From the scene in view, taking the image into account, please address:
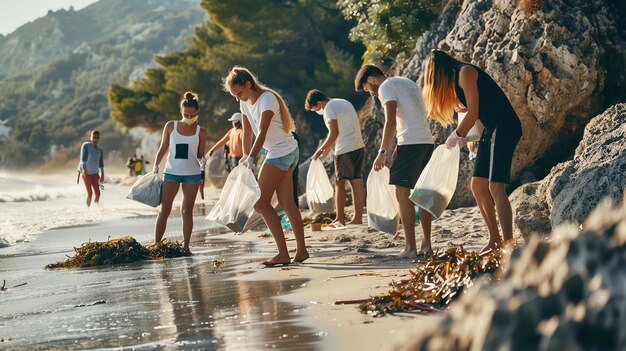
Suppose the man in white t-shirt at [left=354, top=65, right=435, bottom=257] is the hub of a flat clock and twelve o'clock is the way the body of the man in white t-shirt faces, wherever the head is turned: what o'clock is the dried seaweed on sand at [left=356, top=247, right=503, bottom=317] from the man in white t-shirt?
The dried seaweed on sand is roughly at 9 o'clock from the man in white t-shirt.

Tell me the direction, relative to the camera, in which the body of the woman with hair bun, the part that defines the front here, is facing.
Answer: toward the camera

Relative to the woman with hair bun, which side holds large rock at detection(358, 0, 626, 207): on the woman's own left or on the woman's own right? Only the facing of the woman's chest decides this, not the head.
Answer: on the woman's own left

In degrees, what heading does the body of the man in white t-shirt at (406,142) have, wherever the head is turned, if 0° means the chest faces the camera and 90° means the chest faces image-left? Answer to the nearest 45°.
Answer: approximately 90°

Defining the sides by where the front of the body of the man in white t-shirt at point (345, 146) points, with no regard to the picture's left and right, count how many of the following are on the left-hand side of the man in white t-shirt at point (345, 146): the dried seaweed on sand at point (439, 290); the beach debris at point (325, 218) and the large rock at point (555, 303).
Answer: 2

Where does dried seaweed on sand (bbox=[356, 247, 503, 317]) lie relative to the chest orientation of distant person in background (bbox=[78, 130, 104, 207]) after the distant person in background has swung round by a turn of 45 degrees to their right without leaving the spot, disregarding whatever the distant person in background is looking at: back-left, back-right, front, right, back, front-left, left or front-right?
front-left

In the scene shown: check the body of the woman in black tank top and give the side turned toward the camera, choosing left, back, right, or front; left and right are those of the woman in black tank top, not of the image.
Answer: left

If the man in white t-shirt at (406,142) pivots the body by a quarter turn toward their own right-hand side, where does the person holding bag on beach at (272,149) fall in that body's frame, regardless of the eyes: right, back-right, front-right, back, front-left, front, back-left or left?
left

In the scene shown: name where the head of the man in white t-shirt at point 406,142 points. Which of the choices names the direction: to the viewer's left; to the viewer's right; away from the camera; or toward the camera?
to the viewer's left

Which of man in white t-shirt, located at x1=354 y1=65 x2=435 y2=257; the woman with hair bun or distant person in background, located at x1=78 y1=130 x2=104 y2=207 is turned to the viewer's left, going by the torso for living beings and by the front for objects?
the man in white t-shirt

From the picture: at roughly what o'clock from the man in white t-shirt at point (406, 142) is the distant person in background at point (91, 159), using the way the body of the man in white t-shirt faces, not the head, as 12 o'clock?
The distant person in background is roughly at 2 o'clock from the man in white t-shirt.

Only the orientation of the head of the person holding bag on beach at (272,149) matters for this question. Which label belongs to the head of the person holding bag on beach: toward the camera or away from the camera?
toward the camera

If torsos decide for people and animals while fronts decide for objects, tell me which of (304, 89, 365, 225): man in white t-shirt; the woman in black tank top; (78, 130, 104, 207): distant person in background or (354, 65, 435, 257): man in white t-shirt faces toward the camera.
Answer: the distant person in background

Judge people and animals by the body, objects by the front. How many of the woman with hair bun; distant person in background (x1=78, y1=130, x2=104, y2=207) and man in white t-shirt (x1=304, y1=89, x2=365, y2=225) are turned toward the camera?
2

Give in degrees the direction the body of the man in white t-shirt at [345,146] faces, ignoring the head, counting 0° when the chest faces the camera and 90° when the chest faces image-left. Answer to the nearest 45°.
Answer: approximately 90°

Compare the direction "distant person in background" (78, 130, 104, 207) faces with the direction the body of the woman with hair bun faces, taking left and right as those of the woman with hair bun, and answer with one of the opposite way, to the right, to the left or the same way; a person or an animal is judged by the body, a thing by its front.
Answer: the same way
